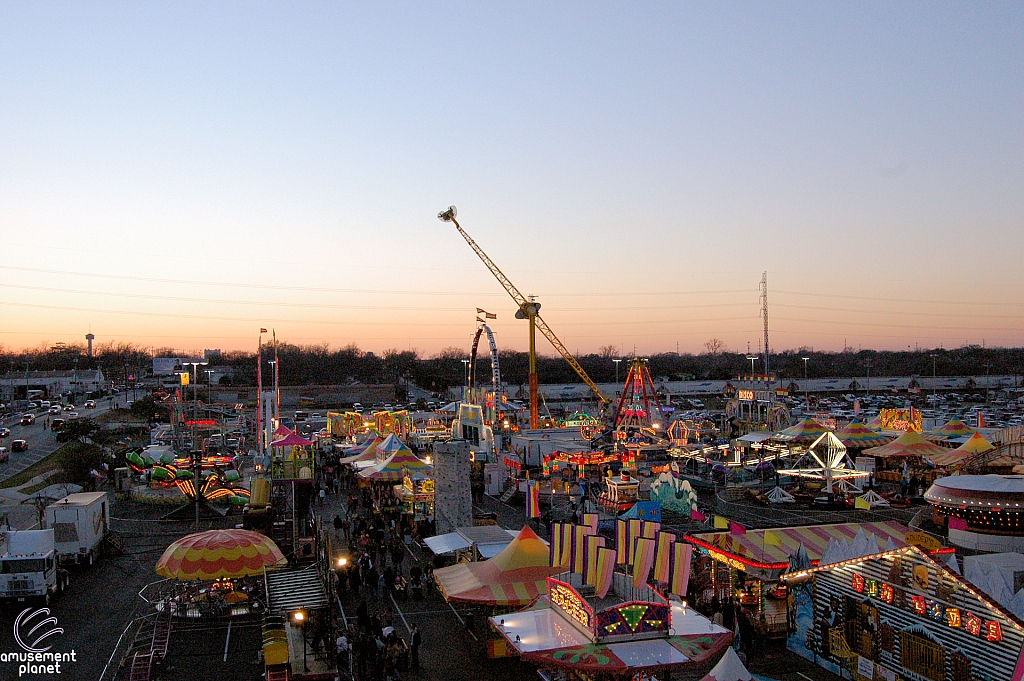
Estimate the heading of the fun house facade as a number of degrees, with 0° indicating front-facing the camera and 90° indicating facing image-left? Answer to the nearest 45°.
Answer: approximately 45°

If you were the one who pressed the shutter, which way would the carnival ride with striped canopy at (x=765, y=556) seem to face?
facing the viewer and to the left of the viewer

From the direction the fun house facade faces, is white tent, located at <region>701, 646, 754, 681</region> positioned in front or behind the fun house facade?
in front

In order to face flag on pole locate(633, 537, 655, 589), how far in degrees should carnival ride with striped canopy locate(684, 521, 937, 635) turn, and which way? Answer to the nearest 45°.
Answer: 0° — it already faces it

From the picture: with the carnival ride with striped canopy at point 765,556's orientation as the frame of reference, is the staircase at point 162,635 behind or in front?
in front

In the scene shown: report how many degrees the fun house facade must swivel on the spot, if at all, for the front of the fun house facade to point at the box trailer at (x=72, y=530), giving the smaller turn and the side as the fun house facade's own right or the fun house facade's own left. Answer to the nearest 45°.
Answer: approximately 45° to the fun house facade's own right

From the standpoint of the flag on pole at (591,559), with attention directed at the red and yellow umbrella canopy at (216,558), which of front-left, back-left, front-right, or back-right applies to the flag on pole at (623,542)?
back-right

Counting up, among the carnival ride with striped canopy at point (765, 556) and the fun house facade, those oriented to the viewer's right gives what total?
0

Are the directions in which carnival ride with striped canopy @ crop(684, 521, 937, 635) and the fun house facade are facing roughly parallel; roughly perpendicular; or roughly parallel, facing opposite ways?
roughly parallel

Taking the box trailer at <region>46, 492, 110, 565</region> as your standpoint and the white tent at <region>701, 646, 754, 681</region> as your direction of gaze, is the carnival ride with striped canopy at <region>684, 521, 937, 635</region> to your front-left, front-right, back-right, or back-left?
front-left

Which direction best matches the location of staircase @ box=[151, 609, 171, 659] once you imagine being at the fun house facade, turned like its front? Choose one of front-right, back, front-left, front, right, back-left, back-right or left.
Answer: front-right

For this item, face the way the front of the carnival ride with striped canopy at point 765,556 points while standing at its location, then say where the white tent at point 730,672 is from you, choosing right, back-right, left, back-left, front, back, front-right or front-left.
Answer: front-left

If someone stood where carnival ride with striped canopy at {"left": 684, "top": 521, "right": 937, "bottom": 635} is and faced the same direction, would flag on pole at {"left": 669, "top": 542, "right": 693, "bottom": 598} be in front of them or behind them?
in front
